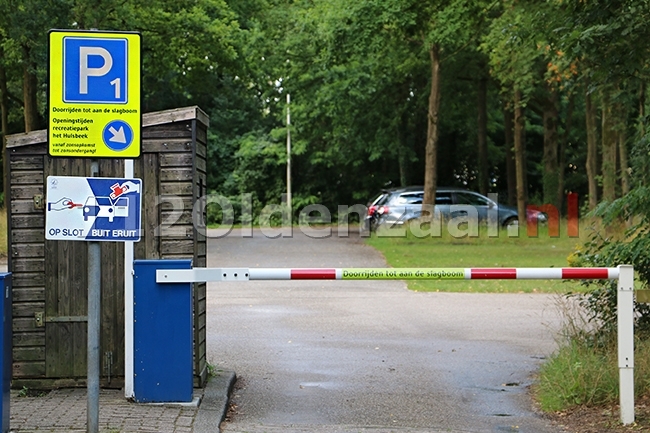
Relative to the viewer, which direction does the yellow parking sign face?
toward the camera
